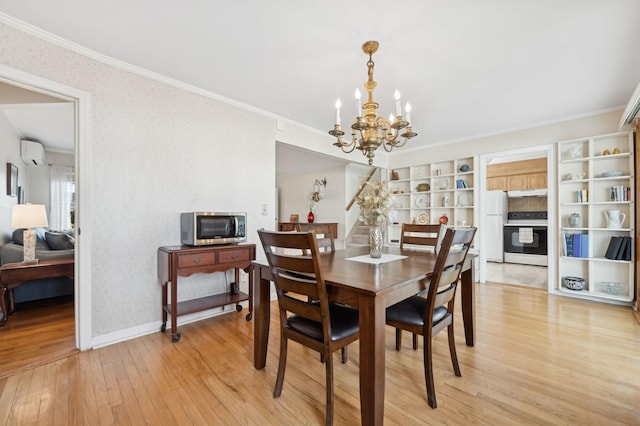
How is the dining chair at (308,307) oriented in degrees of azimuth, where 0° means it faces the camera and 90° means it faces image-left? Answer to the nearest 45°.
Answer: approximately 225°

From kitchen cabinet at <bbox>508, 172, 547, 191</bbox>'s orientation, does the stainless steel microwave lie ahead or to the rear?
ahead

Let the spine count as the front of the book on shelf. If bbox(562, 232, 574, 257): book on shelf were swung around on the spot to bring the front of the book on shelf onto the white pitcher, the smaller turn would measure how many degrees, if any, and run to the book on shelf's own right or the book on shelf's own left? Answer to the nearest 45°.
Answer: approximately 90° to the book on shelf's own left

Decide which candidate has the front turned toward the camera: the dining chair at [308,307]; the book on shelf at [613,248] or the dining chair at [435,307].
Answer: the book on shelf

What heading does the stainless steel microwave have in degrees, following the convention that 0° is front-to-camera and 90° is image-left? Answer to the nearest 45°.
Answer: approximately 315°

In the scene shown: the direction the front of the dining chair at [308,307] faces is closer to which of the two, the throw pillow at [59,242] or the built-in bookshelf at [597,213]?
the built-in bookshelf

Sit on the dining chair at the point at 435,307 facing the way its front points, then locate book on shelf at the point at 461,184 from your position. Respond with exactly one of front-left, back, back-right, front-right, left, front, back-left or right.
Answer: front-right

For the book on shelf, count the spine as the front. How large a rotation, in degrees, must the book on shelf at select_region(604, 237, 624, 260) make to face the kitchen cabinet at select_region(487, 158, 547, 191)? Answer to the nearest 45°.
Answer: approximately 135° to its right

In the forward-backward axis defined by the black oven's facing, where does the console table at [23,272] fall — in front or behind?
in front

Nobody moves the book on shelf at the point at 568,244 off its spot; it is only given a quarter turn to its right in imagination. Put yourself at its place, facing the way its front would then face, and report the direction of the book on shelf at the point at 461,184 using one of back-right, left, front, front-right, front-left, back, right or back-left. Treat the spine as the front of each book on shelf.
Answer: front

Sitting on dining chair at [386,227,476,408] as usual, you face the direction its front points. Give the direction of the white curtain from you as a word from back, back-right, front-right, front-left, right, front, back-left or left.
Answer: front-left

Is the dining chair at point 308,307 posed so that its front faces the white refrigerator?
yes
